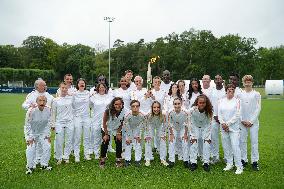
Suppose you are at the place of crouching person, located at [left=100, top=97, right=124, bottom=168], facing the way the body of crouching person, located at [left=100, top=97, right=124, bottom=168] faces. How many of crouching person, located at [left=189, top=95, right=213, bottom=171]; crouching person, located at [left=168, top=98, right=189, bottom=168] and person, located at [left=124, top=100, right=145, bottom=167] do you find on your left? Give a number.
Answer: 3

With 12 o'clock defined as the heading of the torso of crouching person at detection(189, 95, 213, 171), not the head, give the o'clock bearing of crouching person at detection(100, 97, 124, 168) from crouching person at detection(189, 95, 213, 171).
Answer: crouching person at detection(100, 97, 124, 168) is roughly at 3 o'clock from crouching person at detection(189, 95, 213, 171).

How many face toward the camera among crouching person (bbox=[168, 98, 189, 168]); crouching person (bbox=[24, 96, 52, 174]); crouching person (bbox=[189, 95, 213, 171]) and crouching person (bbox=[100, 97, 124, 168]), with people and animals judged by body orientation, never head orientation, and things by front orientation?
4

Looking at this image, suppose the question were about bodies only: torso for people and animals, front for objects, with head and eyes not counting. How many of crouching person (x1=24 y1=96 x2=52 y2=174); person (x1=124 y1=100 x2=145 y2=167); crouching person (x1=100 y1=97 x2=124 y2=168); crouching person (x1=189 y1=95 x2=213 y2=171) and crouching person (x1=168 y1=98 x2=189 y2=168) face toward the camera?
5

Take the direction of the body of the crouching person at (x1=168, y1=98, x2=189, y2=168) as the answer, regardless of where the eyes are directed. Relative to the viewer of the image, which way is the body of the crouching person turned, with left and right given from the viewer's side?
facing the viewer

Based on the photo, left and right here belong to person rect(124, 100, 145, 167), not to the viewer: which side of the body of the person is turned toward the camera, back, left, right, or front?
front

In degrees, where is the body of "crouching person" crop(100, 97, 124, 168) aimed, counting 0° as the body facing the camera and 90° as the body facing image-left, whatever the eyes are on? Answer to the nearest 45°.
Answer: approximately 0°

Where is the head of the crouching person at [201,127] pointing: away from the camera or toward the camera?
toward the camera

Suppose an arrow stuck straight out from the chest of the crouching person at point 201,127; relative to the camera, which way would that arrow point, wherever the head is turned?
toward the camera

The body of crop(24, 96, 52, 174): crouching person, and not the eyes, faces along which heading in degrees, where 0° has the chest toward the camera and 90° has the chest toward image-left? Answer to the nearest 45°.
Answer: approximately 0°

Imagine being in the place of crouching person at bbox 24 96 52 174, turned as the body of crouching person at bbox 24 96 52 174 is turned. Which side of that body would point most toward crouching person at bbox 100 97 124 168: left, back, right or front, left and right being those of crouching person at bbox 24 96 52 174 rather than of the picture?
left
